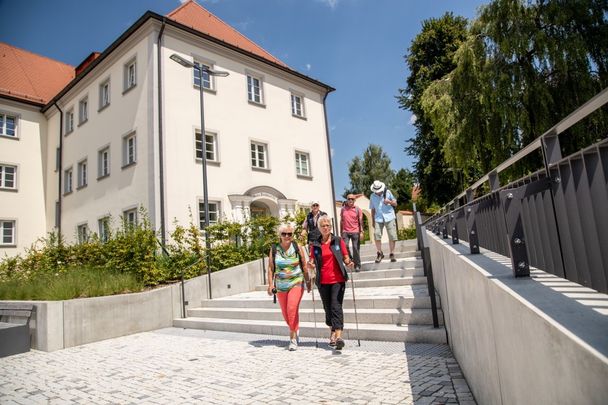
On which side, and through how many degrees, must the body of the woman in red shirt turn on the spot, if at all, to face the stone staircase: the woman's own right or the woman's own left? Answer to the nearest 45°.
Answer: approximately 180°

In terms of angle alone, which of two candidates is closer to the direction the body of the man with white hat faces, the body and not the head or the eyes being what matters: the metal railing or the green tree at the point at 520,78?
the metal railing

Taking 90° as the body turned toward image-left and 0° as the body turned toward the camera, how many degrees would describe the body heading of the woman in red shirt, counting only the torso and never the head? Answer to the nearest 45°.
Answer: approximately 0°

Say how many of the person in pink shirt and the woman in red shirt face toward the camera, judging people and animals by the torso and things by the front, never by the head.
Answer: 2

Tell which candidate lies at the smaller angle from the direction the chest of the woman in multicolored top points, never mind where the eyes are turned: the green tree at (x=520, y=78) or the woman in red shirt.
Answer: the woman in red shirt

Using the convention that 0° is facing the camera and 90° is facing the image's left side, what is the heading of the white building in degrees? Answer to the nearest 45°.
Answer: approximately 315°

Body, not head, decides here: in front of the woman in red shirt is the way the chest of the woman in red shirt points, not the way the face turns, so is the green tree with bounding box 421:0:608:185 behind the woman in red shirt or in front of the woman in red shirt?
behind

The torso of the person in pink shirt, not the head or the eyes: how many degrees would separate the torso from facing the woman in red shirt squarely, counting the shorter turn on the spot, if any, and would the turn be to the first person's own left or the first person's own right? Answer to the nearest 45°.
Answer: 0° — they already face them
